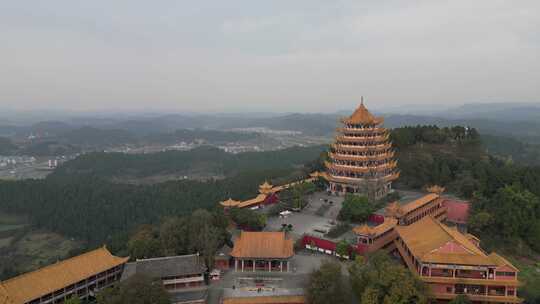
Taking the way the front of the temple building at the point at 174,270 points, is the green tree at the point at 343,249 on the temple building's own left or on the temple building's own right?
on the temple building's own left

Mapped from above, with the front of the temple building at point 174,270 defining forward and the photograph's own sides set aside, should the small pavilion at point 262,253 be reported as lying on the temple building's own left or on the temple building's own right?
on the temple building's own left

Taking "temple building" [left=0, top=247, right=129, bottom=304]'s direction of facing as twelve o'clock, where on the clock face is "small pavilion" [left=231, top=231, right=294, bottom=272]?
The small pavilion is roughly at 11 o'clock from the temple building.

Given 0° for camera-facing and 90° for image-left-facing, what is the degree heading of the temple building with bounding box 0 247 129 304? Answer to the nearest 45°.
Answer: approximately 315°
